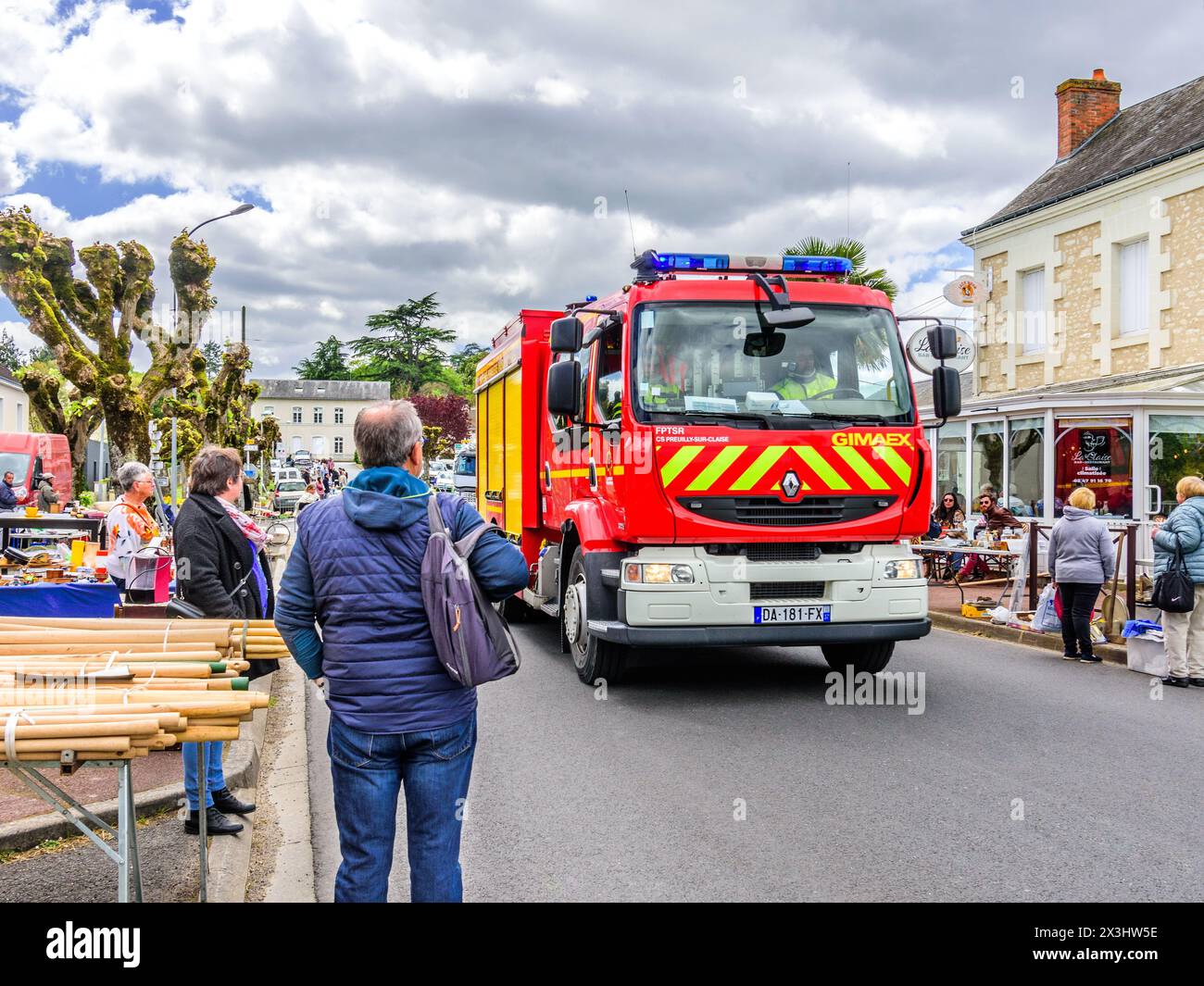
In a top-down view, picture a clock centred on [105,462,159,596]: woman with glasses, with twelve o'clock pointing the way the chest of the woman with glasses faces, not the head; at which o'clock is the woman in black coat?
The woman in black coat is roughly at 3 o'clock from the woman with glasses.

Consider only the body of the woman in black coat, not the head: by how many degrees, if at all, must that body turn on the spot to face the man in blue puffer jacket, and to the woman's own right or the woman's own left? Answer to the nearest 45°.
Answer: approximately 90° to the woman's own right

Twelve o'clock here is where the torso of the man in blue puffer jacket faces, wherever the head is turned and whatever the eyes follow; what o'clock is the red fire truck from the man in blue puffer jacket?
The red fire truck is roughly at 1 o'clock from the man in blue puffer jacket.

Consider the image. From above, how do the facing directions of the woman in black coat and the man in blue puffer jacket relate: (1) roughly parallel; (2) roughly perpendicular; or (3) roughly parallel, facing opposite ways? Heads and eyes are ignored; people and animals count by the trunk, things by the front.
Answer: roughly perpendicular

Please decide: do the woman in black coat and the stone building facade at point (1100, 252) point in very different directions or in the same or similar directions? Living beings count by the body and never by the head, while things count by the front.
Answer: very different directions

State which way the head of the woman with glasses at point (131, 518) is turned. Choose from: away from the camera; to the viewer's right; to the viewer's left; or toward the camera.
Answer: to the viewer's right

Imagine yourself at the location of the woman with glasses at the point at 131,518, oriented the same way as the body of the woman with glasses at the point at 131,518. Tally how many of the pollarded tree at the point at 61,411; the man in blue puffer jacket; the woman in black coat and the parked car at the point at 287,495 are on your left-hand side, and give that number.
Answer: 2

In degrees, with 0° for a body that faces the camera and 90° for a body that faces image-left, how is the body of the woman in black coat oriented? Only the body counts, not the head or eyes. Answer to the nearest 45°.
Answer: approximately 270°

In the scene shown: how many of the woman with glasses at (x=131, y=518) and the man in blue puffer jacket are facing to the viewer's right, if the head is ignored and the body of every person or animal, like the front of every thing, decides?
1

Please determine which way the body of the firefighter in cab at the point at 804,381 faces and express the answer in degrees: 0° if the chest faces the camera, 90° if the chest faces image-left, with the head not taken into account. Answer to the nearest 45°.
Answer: approximately 0°

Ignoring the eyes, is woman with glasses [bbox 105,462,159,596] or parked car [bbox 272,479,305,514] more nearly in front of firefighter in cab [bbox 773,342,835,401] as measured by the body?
the woman with glasses

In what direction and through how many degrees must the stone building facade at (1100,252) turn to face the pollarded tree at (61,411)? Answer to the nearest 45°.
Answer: approximately 45° to its right
